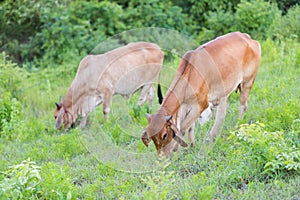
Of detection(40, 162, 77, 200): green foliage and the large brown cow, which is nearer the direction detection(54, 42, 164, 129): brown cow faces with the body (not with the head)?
the green foliage

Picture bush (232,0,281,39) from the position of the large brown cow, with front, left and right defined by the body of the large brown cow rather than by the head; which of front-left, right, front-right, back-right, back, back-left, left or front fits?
back-right

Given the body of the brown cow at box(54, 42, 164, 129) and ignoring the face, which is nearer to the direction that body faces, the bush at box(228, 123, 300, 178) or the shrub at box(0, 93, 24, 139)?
the shrub

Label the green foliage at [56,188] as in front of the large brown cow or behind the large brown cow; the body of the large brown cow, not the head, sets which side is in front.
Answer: in front

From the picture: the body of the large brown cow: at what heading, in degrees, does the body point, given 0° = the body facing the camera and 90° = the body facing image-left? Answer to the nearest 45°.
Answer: approximately 45°

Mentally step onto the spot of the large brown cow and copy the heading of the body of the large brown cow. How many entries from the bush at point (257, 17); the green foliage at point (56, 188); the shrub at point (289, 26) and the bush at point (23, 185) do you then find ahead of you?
2

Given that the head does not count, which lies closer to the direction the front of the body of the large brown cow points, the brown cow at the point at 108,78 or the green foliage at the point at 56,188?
the green foliage

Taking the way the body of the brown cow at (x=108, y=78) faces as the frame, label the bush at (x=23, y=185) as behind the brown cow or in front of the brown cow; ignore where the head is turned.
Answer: in front

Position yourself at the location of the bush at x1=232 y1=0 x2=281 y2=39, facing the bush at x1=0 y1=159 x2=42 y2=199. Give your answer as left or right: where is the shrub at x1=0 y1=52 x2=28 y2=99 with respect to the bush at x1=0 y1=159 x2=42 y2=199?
right

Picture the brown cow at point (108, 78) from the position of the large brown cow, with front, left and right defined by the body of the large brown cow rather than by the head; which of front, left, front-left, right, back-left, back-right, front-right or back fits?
right

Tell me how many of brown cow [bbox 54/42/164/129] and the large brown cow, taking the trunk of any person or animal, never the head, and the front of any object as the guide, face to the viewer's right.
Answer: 0

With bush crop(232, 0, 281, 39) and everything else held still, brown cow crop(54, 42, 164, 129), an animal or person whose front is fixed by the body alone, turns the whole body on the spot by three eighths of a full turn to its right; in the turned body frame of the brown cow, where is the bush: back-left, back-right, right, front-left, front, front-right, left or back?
front-right
